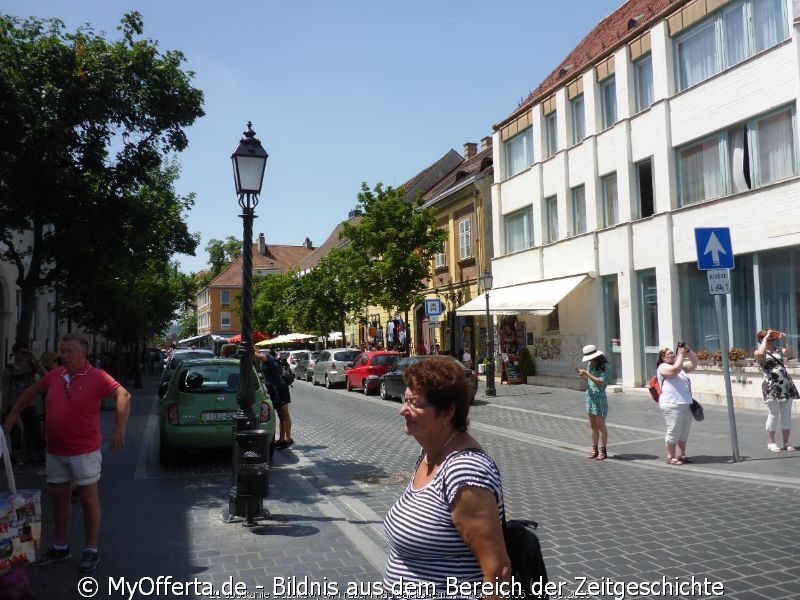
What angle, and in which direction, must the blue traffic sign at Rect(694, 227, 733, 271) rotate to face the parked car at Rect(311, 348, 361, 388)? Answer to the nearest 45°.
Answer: approximately 135° to its right

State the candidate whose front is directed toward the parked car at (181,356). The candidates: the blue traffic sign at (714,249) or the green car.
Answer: the green car

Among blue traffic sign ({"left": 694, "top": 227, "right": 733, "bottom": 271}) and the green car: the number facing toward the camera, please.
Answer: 1

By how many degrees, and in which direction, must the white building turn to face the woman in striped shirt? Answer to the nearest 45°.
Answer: approximately 45° to its left

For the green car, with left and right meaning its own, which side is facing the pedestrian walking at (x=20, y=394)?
left

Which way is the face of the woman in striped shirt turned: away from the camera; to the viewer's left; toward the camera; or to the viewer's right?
to the viewer's left

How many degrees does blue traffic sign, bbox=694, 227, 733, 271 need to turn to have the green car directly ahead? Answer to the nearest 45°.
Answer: approximately 45° to its right

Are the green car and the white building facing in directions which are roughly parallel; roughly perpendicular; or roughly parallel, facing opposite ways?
roughly perpendicular

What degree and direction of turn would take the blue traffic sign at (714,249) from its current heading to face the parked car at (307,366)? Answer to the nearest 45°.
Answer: approximately 135° to its right

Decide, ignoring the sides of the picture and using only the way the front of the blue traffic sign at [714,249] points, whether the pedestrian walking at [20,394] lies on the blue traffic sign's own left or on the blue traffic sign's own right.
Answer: on the blue traffic sign's own right

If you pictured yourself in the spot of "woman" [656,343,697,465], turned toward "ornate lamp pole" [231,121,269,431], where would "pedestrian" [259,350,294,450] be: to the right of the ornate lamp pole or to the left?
right

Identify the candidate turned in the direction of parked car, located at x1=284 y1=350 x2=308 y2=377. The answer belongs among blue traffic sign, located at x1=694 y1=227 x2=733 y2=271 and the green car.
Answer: the green car

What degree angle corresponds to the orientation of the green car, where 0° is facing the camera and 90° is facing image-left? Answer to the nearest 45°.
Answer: approximately 180°

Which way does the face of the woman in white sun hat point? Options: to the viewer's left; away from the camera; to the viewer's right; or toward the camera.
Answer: to the viewer's left

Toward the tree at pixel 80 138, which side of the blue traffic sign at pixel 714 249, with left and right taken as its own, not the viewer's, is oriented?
right

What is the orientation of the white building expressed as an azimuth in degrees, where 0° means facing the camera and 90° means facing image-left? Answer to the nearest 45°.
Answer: approximately 45°
